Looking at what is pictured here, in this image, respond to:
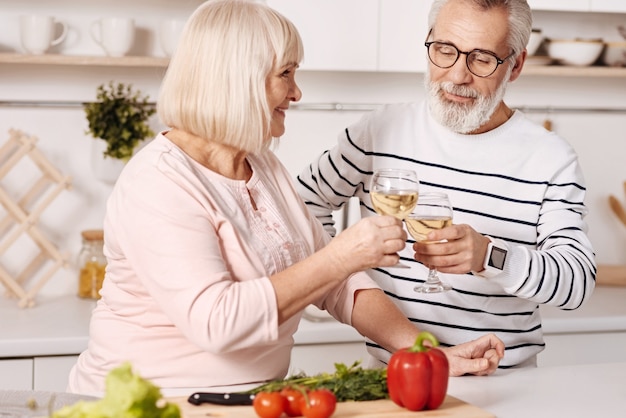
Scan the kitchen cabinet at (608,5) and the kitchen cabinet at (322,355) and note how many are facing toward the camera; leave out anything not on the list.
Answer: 2

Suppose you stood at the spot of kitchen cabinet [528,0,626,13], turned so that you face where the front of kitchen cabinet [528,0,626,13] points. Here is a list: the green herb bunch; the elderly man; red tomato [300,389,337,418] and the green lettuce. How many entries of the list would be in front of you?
4

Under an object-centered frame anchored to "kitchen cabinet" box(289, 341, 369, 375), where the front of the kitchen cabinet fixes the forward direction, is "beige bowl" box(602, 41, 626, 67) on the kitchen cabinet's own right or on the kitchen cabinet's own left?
on the kitchen cabinet's own left

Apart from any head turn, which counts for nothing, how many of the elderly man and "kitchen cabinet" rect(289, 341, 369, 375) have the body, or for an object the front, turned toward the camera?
2

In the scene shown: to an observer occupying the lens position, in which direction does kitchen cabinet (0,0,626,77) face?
facing the viewer

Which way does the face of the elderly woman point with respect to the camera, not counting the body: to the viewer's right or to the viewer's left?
to the viewer's right

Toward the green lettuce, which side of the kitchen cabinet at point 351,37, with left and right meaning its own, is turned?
front

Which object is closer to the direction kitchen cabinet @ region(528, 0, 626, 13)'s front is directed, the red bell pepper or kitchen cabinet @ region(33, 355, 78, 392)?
the red bell pepper

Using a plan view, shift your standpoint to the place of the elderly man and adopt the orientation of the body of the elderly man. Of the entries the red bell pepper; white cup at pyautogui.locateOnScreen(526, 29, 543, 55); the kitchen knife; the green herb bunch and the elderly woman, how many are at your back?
1

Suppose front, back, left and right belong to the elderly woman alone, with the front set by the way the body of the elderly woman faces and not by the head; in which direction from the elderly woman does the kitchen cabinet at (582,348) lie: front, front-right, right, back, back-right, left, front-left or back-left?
left

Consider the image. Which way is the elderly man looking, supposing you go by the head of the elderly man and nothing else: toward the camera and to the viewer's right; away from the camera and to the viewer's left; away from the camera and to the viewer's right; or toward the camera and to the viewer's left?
toward the camera and to the viewer's left

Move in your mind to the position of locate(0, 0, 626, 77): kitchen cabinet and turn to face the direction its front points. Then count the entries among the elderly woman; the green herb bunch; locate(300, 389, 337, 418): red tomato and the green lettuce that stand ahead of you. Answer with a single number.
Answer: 4
